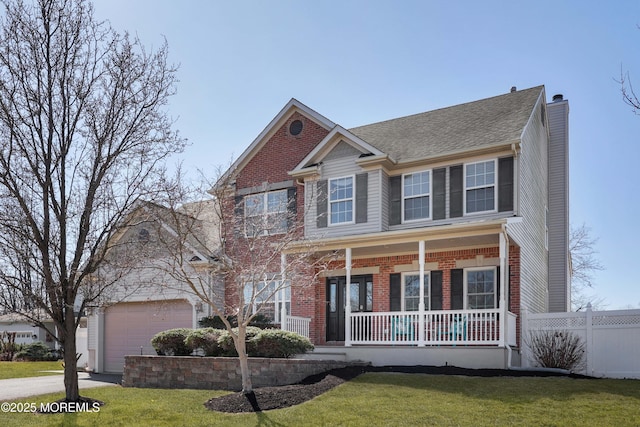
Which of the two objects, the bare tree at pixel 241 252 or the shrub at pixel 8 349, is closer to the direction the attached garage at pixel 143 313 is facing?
the bare tree

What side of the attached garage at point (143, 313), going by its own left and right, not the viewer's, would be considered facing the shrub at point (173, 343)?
front

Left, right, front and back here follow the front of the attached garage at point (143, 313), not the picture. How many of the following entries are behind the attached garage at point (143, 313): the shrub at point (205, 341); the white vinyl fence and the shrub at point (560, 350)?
0

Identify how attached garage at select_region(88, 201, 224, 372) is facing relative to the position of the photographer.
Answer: facing the viewer

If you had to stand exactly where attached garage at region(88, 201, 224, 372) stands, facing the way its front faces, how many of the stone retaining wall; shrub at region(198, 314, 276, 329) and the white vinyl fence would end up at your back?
0
